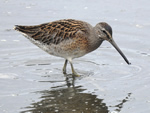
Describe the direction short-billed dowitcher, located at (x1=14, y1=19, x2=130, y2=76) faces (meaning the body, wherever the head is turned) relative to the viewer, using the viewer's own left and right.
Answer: facing to the right of the viewer
